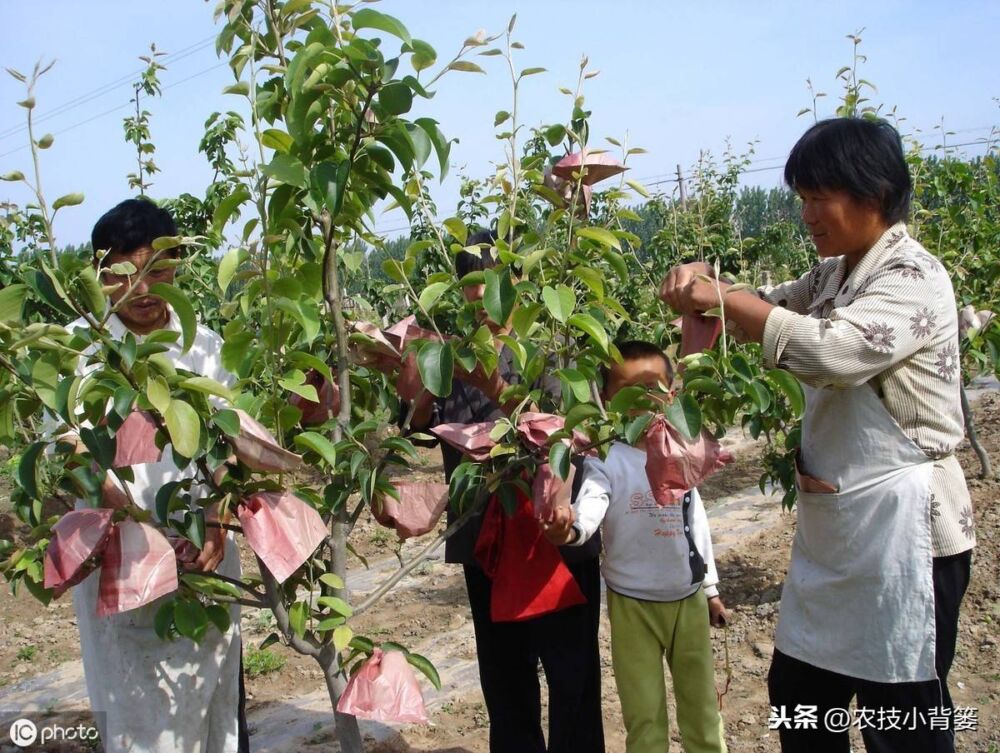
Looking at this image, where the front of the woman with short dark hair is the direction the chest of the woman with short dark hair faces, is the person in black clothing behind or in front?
in front

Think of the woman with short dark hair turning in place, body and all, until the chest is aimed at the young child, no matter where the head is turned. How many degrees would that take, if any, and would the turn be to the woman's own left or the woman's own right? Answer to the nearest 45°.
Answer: approximately 45° to the woman's own right

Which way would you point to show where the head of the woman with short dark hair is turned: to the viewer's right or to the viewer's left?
to the viewer's left

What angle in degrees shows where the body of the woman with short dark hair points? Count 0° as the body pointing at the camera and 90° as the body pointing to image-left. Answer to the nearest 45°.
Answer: approximately 90°
